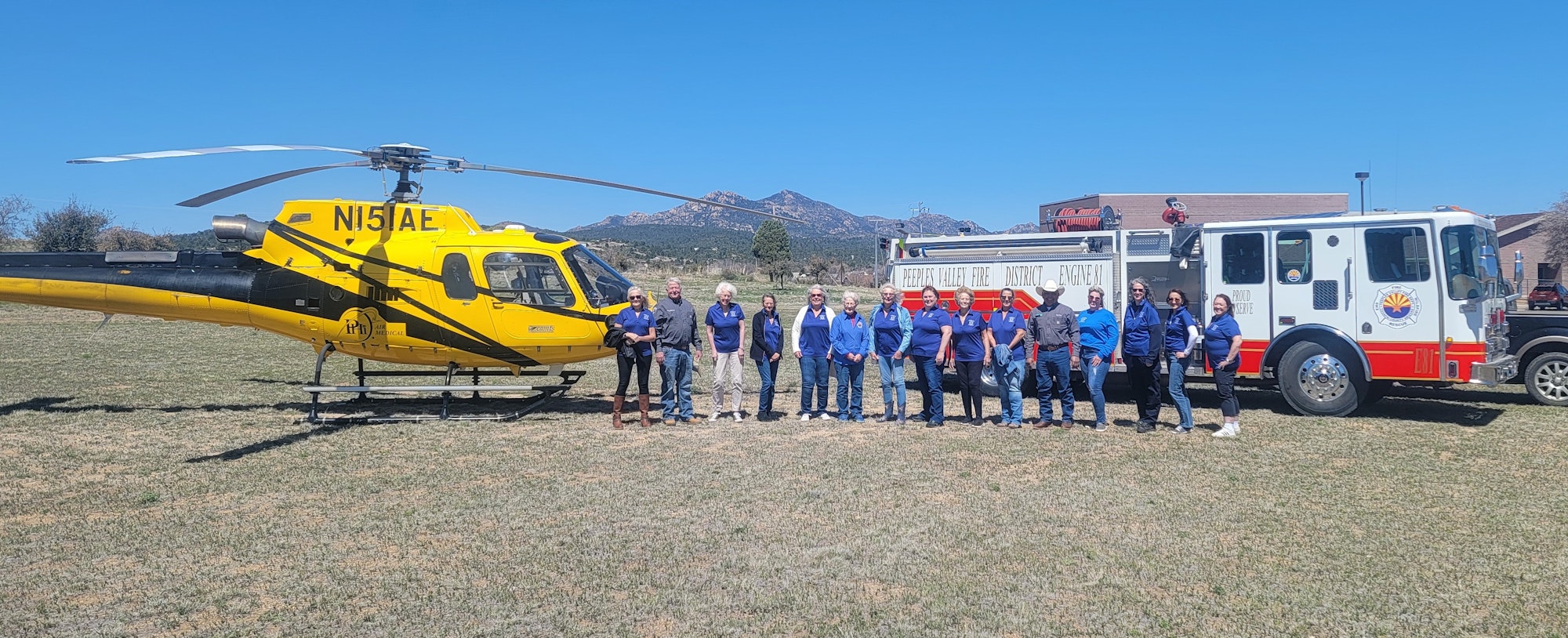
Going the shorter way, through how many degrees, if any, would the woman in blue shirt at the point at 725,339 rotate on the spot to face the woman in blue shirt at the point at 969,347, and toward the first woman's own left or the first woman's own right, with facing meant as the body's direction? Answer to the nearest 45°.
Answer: approximately 90° to the first woman's own left

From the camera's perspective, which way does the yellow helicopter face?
to the viewer's right

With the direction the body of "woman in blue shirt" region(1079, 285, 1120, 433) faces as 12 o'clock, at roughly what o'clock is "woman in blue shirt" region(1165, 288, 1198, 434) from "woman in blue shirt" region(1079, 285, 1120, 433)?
"woman in blue shirt" region(1165, 288, 1198, 434) is roughly at 8 o'clock from "woman in blue shirt" region(1079, 285, 1120, 433).

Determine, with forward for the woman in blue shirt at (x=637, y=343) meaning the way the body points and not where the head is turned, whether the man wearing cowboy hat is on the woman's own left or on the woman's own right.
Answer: on the woman's own left

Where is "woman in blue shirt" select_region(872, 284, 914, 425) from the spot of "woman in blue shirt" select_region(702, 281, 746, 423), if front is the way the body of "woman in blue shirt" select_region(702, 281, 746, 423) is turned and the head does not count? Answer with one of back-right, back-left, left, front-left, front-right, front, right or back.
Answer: left

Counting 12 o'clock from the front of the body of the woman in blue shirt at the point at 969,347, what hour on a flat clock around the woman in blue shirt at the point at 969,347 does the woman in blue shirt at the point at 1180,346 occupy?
the woman in blue shirt at the point at 1180,346 is roughly at 9 o'clock from the woman in blue shirt at the point at 969,347.

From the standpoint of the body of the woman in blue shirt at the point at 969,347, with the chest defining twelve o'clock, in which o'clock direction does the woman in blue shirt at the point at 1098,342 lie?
the woman in blue shirt at the point at 1098,342 is roughly at 9 o'clock from the woman in blue shirt at the point at 969,347.

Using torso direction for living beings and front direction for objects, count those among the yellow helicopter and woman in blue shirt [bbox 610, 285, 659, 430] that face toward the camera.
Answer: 1

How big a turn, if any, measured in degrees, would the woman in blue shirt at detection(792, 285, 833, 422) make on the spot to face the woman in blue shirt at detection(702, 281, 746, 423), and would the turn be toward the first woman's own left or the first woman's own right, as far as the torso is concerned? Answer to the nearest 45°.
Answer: approximately 90° to the first woman's own right

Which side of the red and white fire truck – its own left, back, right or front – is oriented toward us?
right

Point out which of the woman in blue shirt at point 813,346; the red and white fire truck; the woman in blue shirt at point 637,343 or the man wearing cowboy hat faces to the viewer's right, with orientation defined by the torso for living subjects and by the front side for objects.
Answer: the red and white fire truck

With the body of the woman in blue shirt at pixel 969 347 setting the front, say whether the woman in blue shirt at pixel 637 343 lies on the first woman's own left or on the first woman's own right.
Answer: on the first woman's own right

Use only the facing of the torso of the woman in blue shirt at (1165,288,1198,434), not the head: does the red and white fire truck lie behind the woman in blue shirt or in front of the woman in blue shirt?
behind

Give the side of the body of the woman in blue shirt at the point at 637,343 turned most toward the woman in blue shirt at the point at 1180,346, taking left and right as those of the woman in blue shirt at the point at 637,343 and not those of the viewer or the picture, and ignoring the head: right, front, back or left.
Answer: left

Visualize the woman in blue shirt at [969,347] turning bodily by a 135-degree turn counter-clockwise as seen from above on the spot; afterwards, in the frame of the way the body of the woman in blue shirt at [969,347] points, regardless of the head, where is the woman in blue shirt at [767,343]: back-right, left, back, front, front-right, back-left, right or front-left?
back-left

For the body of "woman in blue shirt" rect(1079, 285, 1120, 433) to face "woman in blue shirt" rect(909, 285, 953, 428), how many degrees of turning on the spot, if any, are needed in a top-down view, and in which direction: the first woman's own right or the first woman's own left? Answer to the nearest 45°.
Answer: approximately 45° to the first woman's own right
